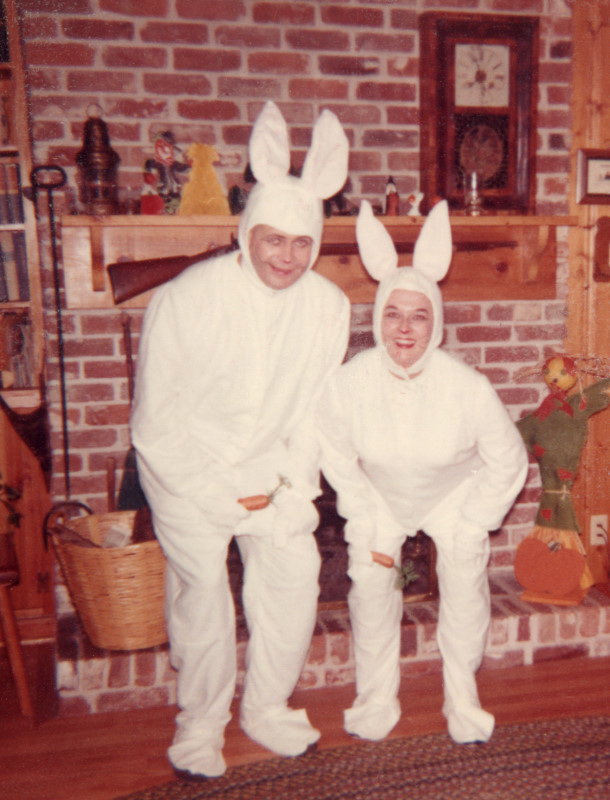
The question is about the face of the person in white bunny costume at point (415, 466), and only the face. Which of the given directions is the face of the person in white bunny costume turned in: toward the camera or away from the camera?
toward the camera

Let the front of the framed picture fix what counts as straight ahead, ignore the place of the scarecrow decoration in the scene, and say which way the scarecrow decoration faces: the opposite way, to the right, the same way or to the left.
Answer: the same way

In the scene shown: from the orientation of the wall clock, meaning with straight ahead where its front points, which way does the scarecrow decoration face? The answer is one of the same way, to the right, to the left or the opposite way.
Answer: the same way

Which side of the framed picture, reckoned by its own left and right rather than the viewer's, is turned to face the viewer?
front

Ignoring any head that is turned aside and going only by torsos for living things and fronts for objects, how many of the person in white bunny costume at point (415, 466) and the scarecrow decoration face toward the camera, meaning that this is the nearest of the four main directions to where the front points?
2

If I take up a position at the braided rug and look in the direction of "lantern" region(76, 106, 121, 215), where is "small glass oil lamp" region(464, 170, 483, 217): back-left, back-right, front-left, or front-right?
front-right

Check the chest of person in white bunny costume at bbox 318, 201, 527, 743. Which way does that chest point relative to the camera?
toward the camera

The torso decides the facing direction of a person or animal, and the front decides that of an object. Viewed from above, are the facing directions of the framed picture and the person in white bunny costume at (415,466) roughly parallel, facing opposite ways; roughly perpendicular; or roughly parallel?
roughly parallel

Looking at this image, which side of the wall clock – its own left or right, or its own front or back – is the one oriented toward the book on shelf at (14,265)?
right

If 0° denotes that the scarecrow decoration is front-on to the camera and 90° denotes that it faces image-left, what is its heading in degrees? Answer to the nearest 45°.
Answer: approximately 0°

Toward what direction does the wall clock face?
toward the camera

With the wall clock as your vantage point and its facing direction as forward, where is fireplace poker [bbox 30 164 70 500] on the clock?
The fireplace poker is roughly at 2 o'clock from the wall clock.

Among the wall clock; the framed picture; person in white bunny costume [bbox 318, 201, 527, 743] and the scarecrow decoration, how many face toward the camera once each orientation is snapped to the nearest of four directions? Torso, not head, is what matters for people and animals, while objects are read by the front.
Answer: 4

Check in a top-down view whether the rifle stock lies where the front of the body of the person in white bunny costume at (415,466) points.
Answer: no

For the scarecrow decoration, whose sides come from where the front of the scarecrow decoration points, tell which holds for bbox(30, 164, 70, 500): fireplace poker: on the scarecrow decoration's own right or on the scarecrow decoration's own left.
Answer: on the scarecrow decoration's own right

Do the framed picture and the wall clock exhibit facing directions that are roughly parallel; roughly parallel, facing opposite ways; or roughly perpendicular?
roughly parallel

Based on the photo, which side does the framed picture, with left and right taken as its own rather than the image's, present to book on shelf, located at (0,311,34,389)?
right
